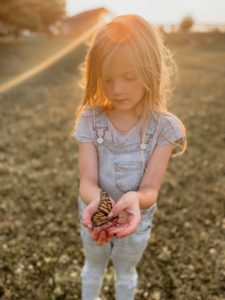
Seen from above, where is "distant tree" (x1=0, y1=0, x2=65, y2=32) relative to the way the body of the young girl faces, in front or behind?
behind

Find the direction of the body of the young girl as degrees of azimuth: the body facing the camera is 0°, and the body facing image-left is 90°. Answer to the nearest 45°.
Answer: approximately 0°
